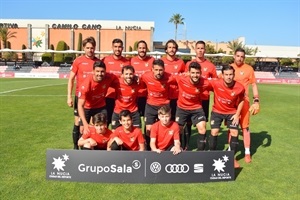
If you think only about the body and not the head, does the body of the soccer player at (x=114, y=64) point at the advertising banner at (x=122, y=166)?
yes

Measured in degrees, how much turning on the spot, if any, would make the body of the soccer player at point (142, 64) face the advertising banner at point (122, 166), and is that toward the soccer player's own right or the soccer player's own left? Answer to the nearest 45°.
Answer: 0° — they already face it
